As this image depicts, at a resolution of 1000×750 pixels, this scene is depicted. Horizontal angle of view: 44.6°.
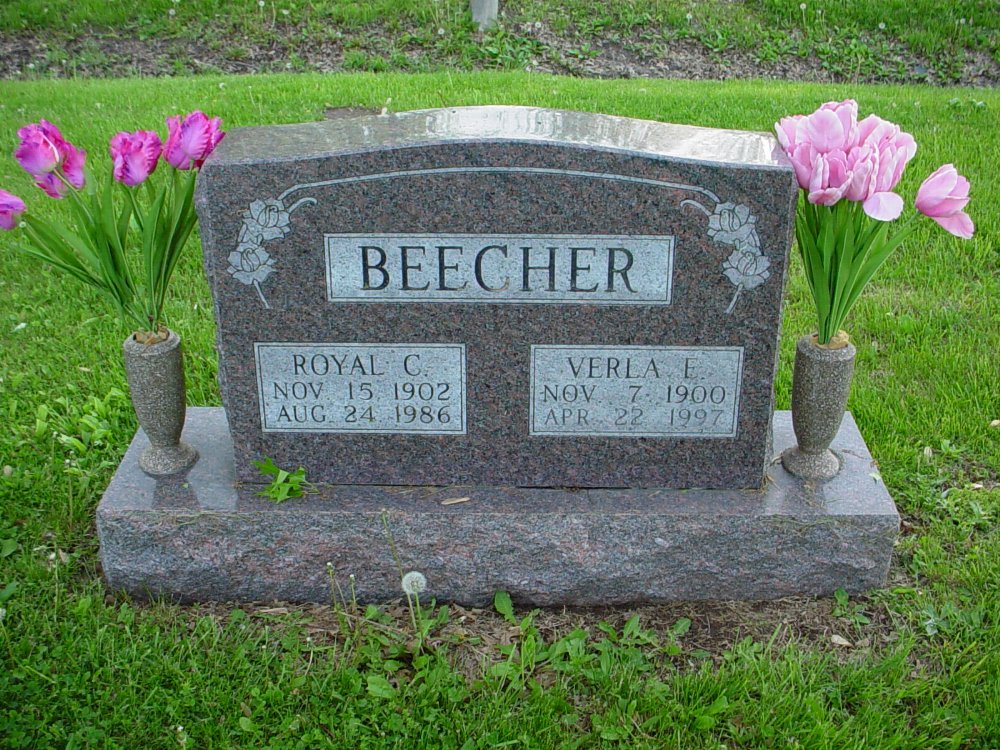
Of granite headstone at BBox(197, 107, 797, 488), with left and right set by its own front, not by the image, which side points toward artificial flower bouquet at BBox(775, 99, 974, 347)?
left

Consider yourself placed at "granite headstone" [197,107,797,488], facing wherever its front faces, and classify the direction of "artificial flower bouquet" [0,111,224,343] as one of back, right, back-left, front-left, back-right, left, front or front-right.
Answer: right

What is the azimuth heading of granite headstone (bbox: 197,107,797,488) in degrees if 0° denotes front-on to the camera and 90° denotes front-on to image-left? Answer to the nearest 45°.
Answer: approximately 0°

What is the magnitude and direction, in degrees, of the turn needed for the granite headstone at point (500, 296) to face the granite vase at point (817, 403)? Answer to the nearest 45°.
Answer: approximately 90° to its left

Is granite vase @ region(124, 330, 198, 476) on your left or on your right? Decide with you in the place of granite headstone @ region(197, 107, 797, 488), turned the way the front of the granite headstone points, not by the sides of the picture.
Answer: on your right
